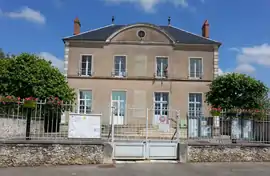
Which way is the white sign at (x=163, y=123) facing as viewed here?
toward the camera

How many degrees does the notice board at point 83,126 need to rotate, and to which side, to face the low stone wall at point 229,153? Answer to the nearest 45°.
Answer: approximately 90° to its left

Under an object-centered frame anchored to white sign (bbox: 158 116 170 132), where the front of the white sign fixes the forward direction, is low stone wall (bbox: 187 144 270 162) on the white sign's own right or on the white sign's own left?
on the white sign's own left

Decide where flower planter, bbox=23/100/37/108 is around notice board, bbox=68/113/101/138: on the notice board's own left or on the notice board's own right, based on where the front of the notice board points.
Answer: on the notice board's own right

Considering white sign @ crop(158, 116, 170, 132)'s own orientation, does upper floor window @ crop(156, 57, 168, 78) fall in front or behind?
behind

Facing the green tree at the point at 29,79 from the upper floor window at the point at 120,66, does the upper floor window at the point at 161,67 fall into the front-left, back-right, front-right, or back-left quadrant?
back-left

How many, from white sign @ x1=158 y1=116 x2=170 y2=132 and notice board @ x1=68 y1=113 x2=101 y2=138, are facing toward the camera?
2

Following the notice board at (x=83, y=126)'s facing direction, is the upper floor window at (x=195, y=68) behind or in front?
behind

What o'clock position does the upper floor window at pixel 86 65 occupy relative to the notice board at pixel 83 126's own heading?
The upper floor window is roughly at 6 o'clock from the notice board.

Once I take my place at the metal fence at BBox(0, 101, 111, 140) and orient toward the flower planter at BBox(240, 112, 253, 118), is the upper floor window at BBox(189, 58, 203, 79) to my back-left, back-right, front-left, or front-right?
front-left

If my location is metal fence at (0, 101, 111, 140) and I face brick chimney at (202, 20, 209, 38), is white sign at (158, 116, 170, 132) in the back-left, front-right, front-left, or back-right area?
front-right

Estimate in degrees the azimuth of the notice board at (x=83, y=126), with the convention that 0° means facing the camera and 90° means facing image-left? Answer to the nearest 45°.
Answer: approximately 0°

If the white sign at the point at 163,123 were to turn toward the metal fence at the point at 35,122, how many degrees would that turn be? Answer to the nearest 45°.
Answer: approximately 90° to its right
